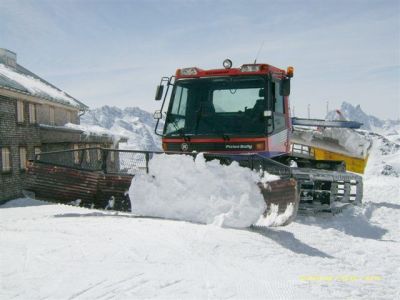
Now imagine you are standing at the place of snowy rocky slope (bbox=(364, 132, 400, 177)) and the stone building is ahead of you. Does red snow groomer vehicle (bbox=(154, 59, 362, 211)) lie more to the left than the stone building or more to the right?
left

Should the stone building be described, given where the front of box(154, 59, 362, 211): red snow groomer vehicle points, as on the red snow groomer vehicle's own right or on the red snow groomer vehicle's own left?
on the red snow groomer vehicle's own right

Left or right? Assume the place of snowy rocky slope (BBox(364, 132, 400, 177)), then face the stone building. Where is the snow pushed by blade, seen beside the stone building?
left

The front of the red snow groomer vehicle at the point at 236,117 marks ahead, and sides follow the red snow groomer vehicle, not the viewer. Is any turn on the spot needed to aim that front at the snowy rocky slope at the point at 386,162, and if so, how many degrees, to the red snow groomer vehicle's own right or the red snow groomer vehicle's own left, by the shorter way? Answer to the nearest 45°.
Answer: approximately 180°

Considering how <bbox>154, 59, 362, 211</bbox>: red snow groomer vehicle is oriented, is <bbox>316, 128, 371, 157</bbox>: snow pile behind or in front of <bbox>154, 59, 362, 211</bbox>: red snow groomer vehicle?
behind

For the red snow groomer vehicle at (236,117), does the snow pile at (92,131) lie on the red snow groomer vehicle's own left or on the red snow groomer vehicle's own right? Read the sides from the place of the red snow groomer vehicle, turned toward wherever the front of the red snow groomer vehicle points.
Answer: on the red snow groomer vehicle's own right

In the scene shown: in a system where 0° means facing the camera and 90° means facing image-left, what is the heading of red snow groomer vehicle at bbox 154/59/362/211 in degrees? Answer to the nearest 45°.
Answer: approximately 45°
